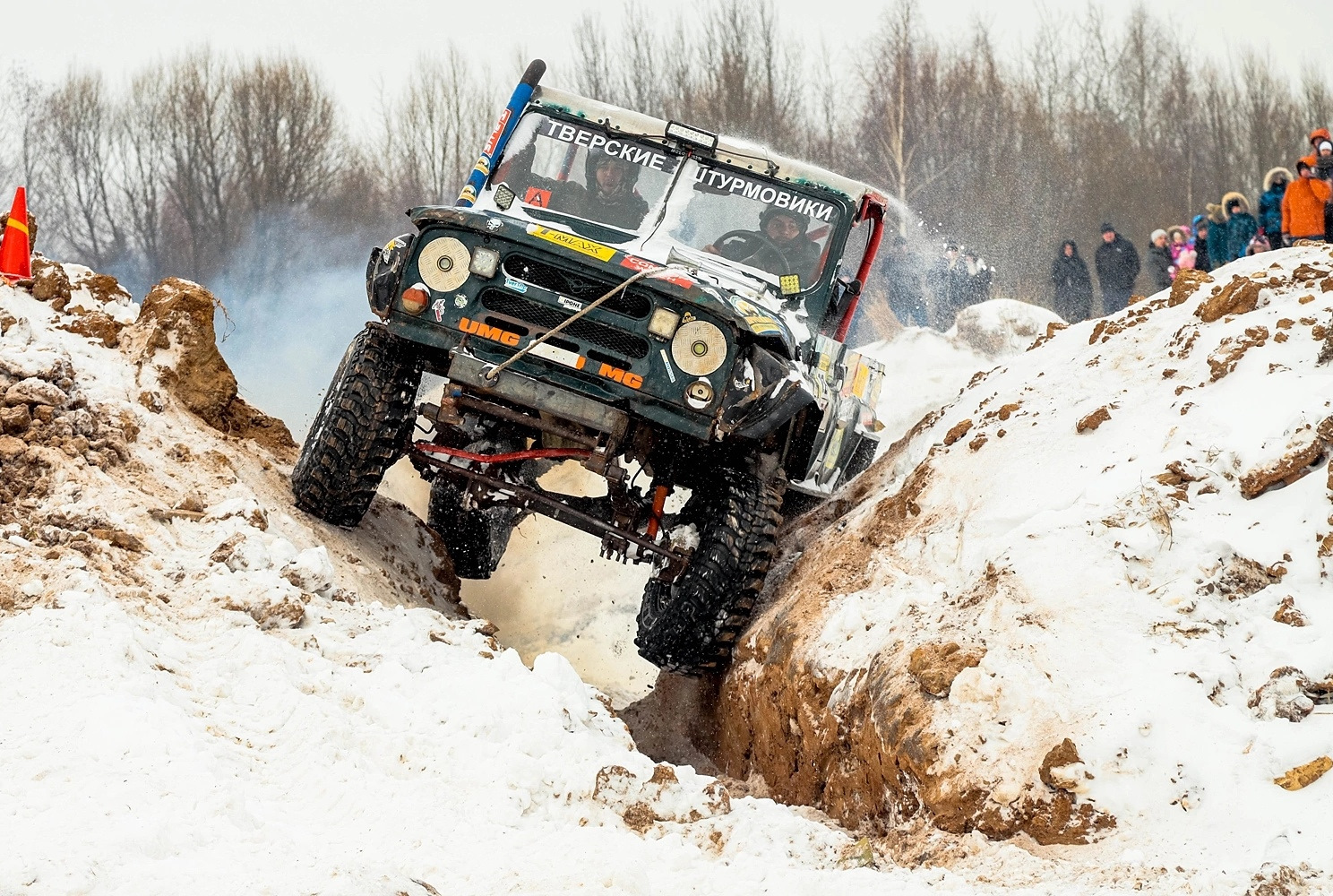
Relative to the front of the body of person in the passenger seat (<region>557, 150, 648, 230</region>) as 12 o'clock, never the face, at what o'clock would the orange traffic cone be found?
The orange traffic cone is roughly at 3 o'clock from the person in the passenger seat.

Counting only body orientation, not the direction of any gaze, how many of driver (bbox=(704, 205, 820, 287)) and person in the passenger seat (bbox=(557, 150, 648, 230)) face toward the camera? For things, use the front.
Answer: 2

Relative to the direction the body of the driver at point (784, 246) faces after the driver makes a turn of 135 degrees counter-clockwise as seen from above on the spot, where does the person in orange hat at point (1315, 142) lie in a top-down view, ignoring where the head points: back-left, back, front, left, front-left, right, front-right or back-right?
front

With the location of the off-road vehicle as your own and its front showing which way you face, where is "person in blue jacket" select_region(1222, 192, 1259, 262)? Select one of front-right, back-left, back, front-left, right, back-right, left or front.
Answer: back-left

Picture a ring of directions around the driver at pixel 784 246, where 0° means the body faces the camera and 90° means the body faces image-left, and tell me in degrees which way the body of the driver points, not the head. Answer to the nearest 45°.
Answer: approximately 0°

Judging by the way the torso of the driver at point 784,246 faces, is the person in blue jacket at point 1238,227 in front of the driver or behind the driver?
behind

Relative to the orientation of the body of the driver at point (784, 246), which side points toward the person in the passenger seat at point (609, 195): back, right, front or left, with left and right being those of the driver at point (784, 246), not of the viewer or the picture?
right
